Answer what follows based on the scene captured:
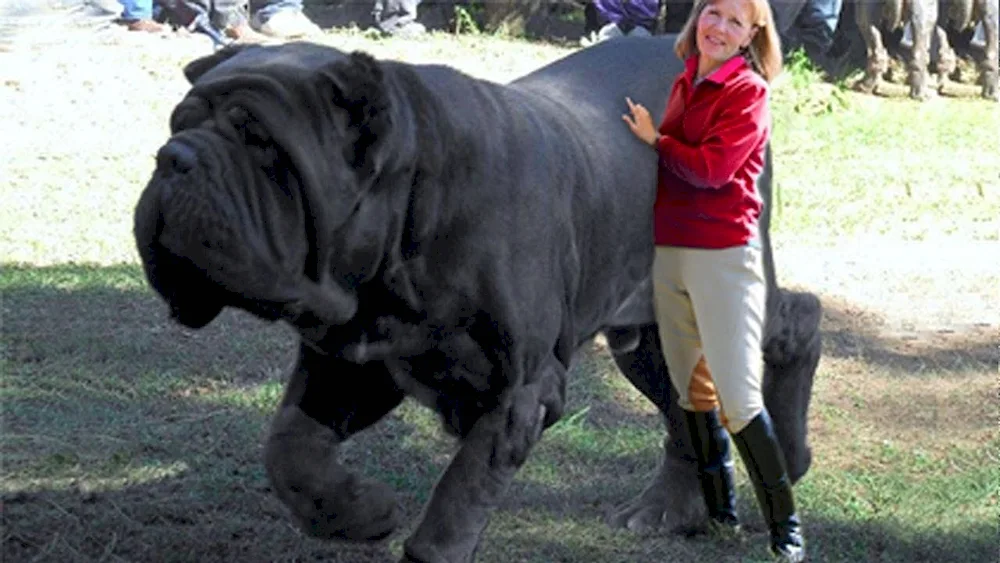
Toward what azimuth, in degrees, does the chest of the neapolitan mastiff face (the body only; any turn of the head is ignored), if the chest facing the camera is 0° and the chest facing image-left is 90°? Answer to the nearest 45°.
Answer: approximately 45°

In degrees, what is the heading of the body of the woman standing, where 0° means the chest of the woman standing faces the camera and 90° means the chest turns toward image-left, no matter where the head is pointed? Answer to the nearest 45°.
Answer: approximately 45°

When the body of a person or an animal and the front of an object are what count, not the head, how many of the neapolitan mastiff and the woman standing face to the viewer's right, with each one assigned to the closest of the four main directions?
0
